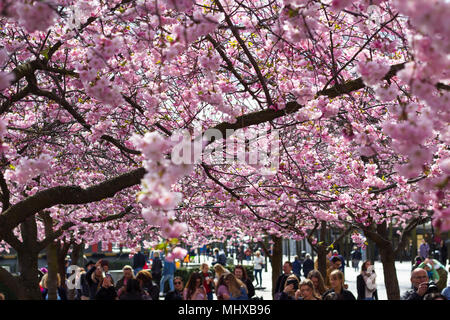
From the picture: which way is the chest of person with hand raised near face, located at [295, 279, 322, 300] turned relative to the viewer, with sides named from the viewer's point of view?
facing the viewer and to the left of the viewer

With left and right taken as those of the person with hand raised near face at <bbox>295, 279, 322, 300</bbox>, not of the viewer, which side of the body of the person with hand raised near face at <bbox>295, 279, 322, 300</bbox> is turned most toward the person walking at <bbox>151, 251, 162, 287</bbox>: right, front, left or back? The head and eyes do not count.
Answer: back

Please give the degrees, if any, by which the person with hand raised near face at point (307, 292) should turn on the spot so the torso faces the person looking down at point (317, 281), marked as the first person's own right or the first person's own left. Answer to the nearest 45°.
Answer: approximately 135° to the first person's own right

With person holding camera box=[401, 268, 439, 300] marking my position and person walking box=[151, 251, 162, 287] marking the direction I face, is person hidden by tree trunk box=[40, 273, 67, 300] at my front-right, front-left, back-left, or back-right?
front-left

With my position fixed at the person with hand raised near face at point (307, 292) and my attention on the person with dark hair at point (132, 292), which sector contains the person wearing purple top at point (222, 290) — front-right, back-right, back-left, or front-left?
front-right

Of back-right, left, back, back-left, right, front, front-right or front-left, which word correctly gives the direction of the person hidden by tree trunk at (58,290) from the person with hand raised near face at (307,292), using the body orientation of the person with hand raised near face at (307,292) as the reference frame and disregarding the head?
right

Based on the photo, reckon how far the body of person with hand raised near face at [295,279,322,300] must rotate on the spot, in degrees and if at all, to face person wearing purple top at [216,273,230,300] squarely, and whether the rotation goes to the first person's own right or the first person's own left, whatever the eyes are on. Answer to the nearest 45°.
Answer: approximately 45° to the first person's own right
